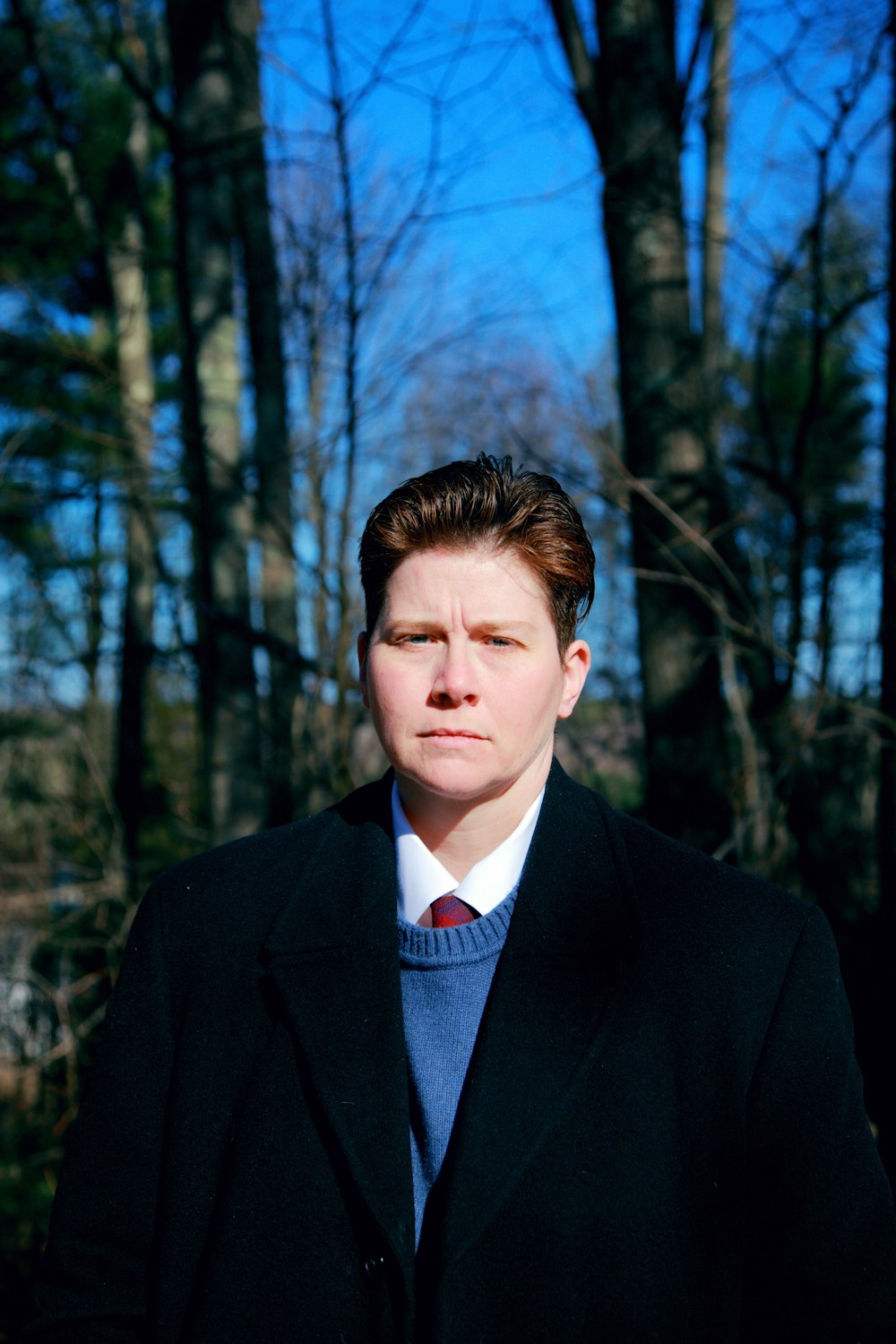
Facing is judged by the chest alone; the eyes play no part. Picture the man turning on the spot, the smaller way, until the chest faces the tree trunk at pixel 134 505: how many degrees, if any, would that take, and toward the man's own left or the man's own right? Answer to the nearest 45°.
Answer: approximately 180°

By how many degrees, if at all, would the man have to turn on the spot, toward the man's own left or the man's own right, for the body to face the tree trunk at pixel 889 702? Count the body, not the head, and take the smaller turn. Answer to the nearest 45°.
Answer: approximately 135° to the man's own left

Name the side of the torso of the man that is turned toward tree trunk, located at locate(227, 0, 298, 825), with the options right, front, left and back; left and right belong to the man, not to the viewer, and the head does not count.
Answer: back

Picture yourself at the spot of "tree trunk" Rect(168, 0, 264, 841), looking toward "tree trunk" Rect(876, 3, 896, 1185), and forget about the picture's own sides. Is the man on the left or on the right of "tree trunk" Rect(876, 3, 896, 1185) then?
right

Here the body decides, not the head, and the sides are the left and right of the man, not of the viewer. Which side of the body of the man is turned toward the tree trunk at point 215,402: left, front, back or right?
back

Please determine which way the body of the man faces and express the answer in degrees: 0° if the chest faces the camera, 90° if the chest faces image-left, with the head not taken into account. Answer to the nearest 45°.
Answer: approximately 0°

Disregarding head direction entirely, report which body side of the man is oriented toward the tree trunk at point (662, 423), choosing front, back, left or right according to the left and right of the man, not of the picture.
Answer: back
